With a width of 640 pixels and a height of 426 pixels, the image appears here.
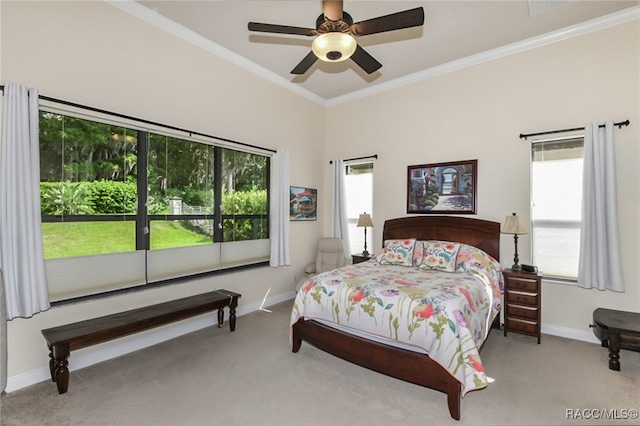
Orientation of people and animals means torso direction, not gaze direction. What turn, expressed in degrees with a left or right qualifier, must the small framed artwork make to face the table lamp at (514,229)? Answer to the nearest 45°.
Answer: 0° — it already faces it

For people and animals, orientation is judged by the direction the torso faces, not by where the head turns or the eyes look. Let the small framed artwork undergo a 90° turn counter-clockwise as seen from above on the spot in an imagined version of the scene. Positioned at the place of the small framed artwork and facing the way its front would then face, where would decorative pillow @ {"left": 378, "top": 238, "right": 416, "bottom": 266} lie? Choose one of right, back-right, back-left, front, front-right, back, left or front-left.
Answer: right

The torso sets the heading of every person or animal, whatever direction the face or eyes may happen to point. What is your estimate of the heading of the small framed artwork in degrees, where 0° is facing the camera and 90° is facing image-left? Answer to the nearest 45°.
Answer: approximately 315°

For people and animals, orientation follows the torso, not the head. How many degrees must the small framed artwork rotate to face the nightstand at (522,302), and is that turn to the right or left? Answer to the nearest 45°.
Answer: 0° — it already faces it

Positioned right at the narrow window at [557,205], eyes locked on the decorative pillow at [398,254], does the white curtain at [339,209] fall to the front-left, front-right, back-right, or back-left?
front-right

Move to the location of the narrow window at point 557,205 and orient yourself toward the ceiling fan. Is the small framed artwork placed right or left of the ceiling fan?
right

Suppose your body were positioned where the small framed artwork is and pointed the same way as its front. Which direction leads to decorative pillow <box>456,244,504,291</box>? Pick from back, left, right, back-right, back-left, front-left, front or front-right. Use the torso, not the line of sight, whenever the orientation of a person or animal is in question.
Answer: front

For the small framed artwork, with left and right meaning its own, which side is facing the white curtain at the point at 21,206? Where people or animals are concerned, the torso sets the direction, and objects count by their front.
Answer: right

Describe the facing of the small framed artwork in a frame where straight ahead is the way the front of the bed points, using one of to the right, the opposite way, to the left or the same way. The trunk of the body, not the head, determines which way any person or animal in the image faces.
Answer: to the left

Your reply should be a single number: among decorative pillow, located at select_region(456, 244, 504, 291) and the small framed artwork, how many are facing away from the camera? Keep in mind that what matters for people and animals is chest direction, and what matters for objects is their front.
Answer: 0

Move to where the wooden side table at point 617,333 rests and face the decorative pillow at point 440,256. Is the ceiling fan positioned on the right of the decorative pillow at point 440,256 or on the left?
left

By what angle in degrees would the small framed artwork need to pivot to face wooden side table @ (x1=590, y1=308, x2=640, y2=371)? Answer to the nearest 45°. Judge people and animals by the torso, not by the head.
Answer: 0° — it already faces it

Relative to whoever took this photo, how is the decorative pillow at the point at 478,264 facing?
facing the viewer and to the left of the viewer

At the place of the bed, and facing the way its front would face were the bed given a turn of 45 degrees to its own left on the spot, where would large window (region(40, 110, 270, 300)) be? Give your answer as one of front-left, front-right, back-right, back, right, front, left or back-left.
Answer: right
